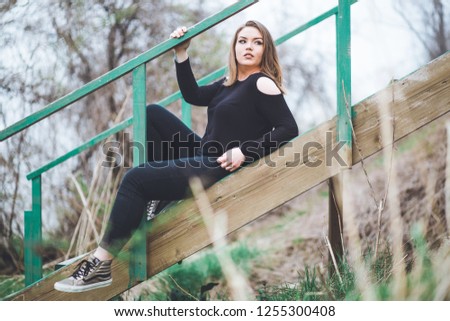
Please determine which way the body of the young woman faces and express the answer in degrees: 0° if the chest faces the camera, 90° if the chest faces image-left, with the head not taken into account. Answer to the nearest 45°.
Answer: approximately 45°
